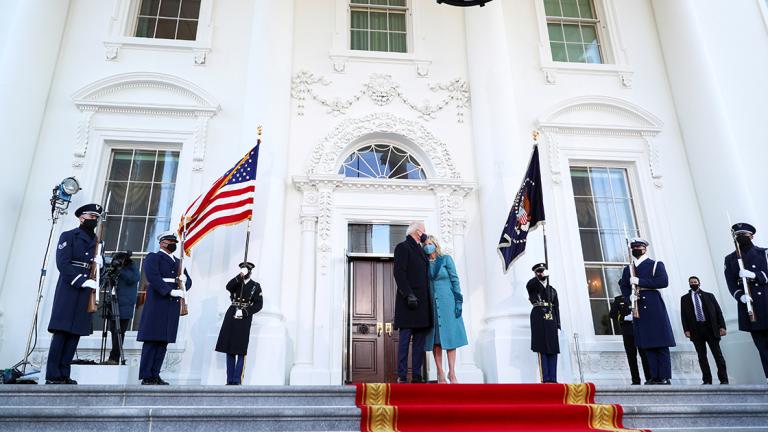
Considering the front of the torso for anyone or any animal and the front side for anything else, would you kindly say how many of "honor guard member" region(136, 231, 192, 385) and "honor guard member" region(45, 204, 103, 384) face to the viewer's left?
0

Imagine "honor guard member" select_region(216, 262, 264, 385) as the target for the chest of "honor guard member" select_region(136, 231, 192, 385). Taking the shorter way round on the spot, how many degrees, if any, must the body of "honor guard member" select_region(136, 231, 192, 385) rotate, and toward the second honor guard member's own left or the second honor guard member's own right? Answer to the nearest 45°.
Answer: approximately 45° to the second honor guard member's own left

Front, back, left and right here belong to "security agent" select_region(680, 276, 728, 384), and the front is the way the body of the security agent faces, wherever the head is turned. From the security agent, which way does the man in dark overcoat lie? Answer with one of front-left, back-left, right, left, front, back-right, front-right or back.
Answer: front-right

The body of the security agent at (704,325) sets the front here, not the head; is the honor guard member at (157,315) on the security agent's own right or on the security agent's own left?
on the security agent's own right

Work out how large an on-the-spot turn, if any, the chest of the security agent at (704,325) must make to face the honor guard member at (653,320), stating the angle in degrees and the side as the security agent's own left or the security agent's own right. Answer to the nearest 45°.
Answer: approximately 45° to the security agent's own right

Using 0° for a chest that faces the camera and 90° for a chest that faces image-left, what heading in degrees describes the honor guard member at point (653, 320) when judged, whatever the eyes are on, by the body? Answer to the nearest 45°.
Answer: approximately 45°

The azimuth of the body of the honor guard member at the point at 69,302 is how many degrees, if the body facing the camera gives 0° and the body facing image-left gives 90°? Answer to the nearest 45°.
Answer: approximately 315°

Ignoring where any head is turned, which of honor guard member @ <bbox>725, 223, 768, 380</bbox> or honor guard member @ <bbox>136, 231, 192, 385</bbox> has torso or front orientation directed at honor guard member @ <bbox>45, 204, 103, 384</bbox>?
honor guard member @ <bbox>725, 223, 768, 380</bbox>

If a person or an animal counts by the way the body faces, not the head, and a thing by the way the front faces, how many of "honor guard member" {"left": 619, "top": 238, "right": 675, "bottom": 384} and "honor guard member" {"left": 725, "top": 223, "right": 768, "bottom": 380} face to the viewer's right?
0

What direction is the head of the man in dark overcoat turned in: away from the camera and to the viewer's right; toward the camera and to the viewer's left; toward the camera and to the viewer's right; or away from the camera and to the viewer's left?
toward the camera and to the viewer's right

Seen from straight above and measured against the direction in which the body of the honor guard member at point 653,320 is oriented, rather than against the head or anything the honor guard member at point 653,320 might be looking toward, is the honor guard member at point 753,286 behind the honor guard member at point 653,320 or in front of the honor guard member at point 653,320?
behind
